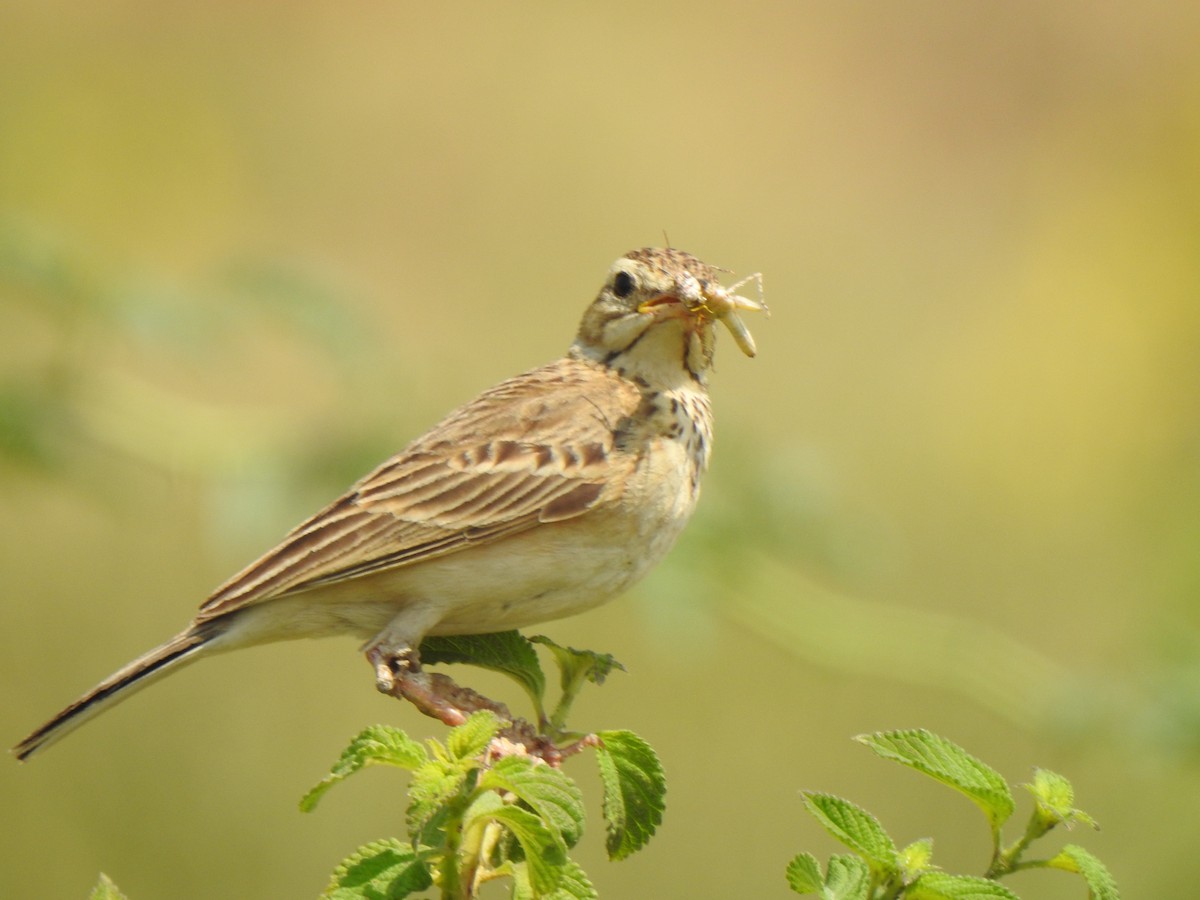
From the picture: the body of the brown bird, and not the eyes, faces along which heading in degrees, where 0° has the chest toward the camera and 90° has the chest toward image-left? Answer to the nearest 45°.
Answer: approximately 270°

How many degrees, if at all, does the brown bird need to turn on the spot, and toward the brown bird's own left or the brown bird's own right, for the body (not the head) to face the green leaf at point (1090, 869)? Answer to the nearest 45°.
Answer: approximately 45° to the brown bird's own right

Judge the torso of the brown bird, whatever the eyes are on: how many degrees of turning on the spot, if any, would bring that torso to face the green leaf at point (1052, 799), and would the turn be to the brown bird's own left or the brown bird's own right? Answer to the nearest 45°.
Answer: approximately 45° to the brown bird's own right

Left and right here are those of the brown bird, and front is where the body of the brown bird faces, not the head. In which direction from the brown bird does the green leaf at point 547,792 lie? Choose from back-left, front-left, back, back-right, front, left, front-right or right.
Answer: right

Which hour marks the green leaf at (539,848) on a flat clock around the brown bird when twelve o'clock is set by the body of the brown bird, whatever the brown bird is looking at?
The green leaf is roughly at 3 o'clock from the brown bird.
